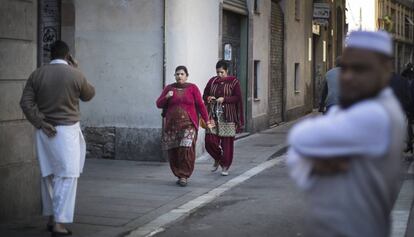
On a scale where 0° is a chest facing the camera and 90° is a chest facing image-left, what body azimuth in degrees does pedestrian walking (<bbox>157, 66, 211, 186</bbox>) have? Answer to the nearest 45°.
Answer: approximately 0°

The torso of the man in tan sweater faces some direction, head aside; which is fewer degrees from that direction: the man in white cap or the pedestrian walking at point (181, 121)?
the pedestrian walking

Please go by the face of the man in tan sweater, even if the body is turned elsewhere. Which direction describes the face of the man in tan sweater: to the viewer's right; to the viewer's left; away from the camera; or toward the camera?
away from the camera

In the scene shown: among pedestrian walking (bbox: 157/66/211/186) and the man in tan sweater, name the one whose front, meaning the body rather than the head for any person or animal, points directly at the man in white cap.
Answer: the pedestrian walking

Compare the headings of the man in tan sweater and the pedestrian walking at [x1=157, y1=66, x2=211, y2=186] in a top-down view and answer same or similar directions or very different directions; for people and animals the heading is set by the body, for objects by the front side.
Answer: very different directions

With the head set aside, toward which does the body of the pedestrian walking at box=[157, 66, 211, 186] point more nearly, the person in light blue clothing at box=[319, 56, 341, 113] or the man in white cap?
the man in white cap

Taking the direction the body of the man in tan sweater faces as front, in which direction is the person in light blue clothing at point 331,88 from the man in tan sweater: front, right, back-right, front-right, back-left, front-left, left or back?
front-right

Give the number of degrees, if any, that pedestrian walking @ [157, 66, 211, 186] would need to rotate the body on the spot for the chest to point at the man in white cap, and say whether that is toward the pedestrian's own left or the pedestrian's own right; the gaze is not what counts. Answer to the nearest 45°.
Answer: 0° — they already face them

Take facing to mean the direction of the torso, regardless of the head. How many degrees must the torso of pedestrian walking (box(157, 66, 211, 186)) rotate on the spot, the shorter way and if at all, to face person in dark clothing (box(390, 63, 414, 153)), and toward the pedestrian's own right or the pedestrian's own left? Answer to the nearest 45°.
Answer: approximately 135° to the pedestrian's own left

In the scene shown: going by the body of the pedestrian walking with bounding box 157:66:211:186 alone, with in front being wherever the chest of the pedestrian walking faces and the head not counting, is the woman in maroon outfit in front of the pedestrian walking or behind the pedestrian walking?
behind

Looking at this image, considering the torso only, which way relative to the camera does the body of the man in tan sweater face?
away from the camera

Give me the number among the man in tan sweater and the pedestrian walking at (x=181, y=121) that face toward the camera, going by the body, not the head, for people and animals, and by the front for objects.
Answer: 1
